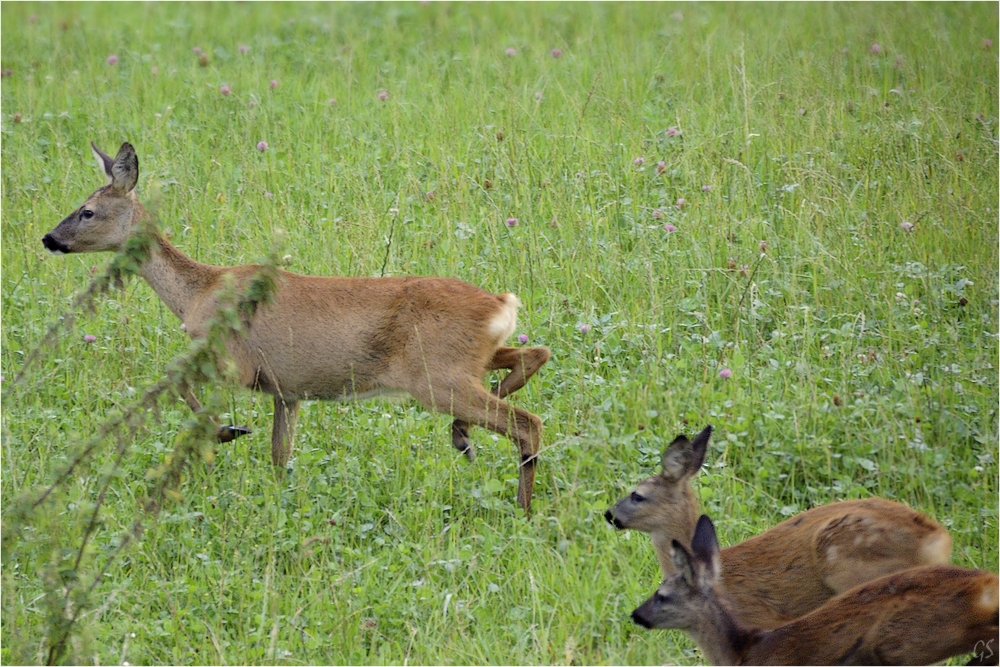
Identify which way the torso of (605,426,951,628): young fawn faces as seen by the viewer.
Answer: to the viewer's left

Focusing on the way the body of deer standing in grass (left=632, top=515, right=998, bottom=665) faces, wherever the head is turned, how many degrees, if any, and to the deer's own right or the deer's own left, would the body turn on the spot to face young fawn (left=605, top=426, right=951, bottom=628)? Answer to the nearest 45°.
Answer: approximately 90° to the deer's own right

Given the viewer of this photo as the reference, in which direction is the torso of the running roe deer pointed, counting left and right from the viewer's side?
facing to the left of the viewer

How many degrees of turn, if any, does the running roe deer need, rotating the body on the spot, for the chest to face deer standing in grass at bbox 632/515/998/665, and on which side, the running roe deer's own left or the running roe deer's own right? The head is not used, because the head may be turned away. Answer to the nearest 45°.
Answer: approximately 135° to the running roe deer's own left

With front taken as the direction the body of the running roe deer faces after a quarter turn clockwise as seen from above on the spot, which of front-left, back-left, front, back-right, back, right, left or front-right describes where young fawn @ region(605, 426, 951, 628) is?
back-right

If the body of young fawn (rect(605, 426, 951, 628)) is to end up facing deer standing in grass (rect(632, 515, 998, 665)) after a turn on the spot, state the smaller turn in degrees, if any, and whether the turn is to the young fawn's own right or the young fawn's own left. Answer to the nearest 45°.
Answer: approximately 90° to the young fawn's own left

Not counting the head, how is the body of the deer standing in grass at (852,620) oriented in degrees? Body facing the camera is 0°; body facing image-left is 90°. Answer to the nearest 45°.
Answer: approximately 90°
